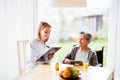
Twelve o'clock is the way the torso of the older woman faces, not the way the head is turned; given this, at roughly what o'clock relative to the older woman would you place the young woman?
The young woman is roughly at 1 o'clock from the older woman.

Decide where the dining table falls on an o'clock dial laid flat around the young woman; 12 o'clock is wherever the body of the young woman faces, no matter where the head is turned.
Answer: The dining table is roughly at 1 o'clock from the young woman.

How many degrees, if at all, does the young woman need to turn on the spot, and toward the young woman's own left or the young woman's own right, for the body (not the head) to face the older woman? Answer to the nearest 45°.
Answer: approximately 45° to the young woman's own left

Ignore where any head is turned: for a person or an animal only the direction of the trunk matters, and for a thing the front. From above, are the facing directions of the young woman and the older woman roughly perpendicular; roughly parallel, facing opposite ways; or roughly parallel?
roughly perpendicular

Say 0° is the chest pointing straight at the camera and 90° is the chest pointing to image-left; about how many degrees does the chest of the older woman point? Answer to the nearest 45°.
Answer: approximately 45°
